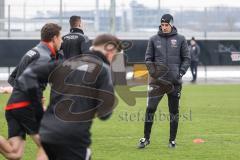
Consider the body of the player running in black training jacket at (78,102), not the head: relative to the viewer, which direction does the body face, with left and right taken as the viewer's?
facing away from the viewer and to the right of the viewer

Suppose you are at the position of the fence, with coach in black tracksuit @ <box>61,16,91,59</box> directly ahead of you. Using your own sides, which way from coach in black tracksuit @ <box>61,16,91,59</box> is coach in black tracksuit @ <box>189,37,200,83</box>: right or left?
left

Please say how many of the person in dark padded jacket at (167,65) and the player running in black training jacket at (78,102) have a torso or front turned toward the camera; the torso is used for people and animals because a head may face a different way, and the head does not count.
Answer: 1

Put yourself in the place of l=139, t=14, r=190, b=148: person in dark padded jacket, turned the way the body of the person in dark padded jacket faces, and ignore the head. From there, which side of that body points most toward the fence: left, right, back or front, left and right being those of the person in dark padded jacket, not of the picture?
back

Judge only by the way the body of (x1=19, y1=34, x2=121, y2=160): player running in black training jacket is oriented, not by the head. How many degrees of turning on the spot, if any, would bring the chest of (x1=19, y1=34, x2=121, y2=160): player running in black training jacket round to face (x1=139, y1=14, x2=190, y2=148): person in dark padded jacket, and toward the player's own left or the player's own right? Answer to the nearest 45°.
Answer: approximately 45° to the player's own left

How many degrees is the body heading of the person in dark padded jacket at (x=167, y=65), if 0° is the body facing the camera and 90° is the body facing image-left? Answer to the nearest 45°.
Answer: approximately 0°

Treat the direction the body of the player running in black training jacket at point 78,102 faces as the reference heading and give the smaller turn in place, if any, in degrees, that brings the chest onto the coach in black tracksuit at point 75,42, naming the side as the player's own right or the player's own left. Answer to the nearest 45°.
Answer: approximately 45° to the player's own left

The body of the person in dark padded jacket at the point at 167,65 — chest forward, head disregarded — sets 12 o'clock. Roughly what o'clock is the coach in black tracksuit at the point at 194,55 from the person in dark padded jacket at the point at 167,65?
the coach in black tracksuit at the point at 194,55 is roughly at 6 o'clock from the person in dark padded jacket at the point at 167,65.

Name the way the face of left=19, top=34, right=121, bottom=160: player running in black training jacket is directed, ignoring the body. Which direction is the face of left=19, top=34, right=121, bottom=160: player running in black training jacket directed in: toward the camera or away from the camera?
away from the camera
